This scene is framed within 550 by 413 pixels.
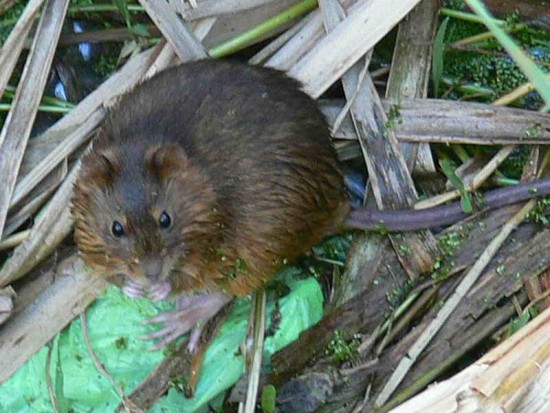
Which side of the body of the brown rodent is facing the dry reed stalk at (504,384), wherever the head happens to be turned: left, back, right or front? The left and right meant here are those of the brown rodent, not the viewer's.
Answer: left

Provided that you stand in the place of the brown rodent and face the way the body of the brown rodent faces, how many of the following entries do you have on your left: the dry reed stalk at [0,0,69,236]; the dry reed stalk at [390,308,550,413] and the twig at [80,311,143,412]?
1

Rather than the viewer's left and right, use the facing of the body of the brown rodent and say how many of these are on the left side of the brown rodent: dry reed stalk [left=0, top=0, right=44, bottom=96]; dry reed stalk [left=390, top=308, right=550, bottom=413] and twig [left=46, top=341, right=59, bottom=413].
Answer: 1

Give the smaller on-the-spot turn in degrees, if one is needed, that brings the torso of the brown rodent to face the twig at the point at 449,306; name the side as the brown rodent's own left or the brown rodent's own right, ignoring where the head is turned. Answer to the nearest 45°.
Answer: approximately 135° to the brown rodent's own left

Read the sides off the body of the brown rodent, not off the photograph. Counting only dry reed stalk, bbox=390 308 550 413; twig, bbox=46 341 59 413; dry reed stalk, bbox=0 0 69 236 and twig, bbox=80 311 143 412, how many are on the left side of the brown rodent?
1

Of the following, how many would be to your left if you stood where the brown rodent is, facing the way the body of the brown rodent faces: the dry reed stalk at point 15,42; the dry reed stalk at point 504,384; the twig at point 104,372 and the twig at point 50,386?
1

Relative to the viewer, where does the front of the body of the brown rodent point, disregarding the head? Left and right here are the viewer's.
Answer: facing the viewer and to the left of the viewer

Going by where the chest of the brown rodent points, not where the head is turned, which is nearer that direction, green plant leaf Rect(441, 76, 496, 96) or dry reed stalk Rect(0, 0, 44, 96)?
the dry reed stalk
